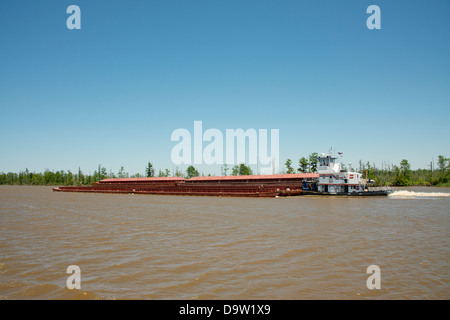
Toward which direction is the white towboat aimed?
to the viewer's left
